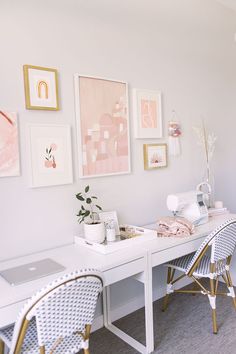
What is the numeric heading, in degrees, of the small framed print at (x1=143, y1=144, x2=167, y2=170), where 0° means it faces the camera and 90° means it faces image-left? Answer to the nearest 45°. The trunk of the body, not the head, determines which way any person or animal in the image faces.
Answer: approximately 315°

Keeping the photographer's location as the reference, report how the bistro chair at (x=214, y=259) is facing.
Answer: facing away from the viewer and to the left of the viewer

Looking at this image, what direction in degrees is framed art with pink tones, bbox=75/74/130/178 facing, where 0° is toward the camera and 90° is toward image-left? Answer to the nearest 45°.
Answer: approximately 315°

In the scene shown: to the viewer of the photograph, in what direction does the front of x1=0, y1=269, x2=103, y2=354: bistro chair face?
facing away from the viewer and to the left of the viewer

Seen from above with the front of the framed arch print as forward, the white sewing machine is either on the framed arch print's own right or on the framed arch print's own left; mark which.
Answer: on the framed arch print's own left

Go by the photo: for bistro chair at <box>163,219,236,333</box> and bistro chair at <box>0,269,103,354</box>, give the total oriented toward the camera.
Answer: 0

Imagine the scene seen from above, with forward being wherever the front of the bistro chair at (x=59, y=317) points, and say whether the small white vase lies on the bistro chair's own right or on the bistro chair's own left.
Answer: on the bistro chair's own right

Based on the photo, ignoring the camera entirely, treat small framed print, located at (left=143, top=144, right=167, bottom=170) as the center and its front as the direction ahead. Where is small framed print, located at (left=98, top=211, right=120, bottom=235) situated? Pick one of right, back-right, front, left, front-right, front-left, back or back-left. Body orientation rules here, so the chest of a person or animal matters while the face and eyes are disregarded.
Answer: right
